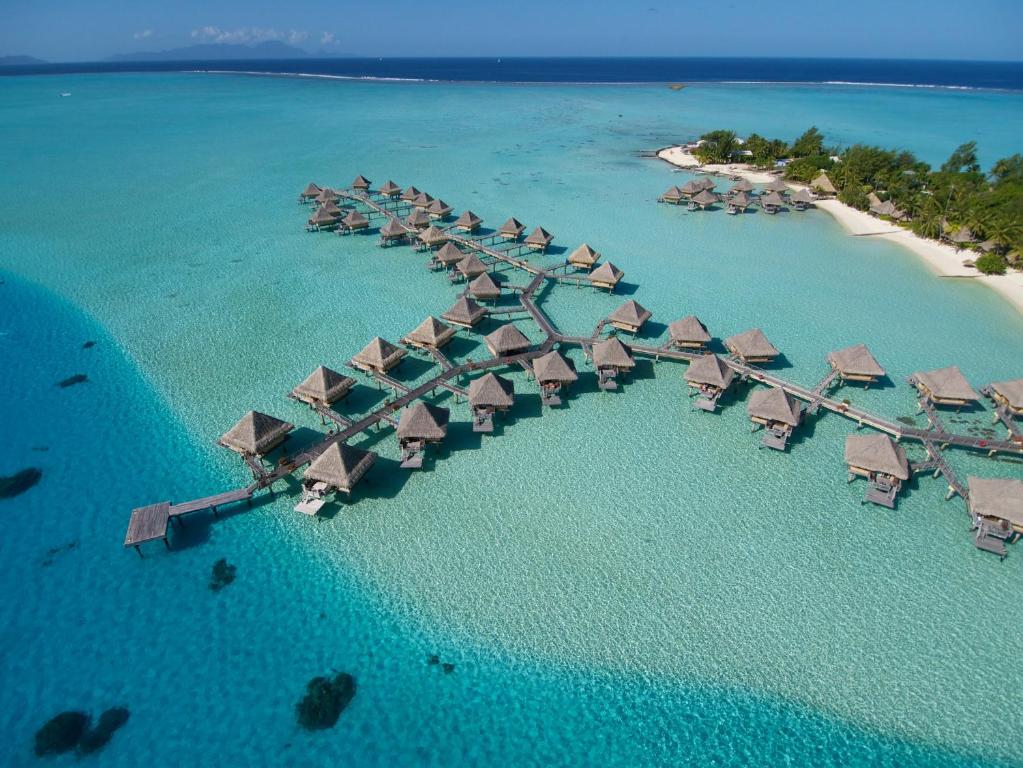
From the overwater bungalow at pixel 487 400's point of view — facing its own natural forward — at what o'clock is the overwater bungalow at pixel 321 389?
the overwater bungalow at pixel 321 389 is roughly at 3 o'clock from the overwater bungalow at pixel 487 400.

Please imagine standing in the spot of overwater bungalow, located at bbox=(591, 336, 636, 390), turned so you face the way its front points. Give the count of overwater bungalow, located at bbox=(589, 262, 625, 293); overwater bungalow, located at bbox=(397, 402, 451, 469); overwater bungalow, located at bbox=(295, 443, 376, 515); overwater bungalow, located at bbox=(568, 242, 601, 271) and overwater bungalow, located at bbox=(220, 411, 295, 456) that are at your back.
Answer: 2

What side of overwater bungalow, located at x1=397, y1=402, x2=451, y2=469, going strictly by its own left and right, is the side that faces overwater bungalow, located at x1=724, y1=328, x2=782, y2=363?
left

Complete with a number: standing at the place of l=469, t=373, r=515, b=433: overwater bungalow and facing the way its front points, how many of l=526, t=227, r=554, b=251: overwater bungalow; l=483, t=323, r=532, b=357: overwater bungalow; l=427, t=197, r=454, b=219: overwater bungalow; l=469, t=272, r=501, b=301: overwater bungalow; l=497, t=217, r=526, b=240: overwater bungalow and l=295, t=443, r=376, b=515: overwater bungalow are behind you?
5

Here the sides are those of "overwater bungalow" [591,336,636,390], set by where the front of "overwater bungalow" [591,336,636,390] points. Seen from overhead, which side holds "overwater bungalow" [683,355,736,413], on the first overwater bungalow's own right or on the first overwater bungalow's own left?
on the first overwater bungalow's own left

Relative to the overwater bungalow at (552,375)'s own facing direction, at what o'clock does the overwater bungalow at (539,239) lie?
the overwater bungalow at (539,239) is roughly at 6 o'clock from the overwater bungalow at (552,375).

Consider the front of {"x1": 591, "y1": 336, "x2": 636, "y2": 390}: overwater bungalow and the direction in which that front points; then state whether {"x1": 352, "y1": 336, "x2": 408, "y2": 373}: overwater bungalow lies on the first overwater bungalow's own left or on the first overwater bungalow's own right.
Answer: on the first overwater bungalow's own right

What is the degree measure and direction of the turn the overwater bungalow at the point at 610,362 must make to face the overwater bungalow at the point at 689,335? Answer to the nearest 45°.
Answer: approximately 135° to its left

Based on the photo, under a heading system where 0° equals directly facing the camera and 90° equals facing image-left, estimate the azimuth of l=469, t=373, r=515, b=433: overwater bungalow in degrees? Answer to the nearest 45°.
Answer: approximately 0°

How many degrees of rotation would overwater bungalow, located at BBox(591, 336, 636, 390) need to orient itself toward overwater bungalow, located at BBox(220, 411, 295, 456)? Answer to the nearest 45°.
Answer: approximately 45° to its right

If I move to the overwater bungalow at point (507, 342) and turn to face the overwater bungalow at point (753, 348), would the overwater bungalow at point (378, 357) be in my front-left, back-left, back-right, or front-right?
back-right

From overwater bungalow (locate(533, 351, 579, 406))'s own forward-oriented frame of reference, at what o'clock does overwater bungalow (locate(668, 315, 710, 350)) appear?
overwater bungalow (locate(668, 315, 710, 350)) is roughly at 8 o'clock from overwater bungalow (locate(533, 351, 579, 406)).

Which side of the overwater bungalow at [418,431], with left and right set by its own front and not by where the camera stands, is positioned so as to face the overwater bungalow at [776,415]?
left
